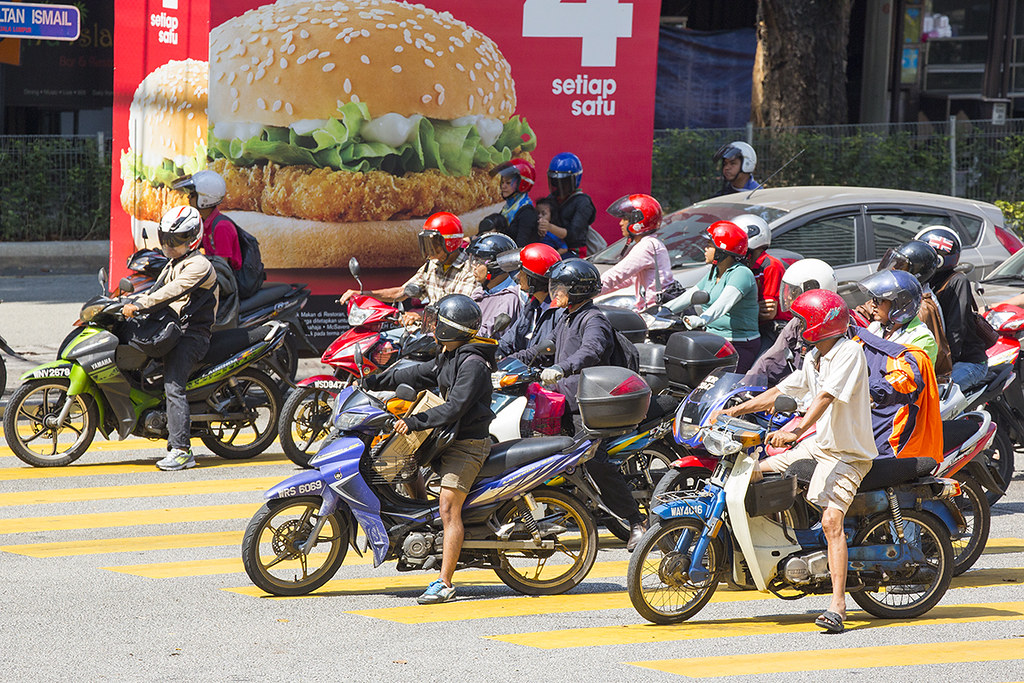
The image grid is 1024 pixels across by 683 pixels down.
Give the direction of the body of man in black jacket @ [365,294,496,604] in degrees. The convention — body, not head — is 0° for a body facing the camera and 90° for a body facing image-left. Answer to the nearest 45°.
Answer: approximately 90°

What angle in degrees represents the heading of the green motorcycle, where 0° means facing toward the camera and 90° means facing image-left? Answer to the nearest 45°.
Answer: approximately 90°

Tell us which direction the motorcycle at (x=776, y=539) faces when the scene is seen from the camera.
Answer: facing to the left of the viewer

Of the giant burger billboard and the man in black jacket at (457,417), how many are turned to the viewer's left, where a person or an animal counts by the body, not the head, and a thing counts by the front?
1

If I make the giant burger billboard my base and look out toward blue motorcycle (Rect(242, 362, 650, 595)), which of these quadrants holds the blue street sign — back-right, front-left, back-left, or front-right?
back-right

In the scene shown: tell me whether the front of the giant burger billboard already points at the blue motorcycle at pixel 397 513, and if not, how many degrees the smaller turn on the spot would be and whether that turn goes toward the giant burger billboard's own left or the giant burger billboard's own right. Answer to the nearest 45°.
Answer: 0° — it already faces it

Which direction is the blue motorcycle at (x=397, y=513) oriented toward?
to the viewer's left

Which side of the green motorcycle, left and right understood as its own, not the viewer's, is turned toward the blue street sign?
right
